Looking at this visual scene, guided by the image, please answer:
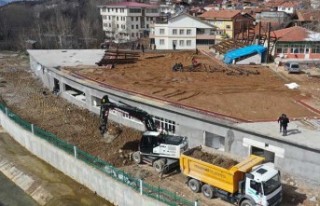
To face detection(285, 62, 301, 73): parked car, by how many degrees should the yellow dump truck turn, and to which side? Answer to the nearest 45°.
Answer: approximately 135° to its left

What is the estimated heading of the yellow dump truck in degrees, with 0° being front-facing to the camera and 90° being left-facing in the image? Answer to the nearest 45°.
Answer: approximately 315°

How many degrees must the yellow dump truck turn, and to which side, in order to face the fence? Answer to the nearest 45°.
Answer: approximately 135° to its right

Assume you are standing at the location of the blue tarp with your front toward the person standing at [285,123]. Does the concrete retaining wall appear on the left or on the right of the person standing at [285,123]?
right

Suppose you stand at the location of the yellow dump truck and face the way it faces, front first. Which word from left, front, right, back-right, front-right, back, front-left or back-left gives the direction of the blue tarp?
back-left

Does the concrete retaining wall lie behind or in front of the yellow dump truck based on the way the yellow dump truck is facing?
behind

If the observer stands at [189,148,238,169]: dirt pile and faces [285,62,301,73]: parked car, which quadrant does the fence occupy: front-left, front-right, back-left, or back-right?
back-left

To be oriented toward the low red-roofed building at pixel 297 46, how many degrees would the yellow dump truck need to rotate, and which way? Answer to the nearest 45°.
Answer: approximately 135° to its left

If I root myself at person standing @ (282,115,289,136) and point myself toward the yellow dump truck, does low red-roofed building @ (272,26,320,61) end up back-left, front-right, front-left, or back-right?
back-right
